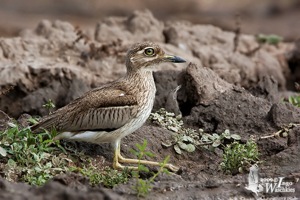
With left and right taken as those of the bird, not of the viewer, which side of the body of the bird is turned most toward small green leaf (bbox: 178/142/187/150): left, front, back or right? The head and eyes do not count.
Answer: front

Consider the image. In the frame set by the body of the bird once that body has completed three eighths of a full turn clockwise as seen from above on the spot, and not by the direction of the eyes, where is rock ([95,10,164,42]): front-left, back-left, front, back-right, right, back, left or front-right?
back-right

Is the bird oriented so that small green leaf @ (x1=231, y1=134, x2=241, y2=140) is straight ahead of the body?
yes

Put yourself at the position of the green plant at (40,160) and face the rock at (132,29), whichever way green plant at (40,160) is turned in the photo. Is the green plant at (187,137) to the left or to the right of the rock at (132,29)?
right

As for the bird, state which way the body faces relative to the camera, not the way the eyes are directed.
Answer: to the viewer's right

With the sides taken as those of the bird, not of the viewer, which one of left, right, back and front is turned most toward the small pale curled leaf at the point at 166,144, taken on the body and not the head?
front

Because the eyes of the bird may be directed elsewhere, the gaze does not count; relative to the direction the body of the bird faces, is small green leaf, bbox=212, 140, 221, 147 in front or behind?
in front

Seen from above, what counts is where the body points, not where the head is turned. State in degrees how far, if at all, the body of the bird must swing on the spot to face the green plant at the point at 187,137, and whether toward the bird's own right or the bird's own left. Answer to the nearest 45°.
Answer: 0° — it already faces it
